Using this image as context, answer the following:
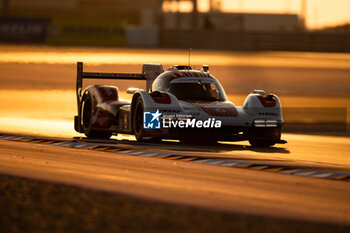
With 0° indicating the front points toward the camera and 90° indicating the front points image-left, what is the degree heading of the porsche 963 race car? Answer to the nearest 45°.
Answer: approximately 315°
